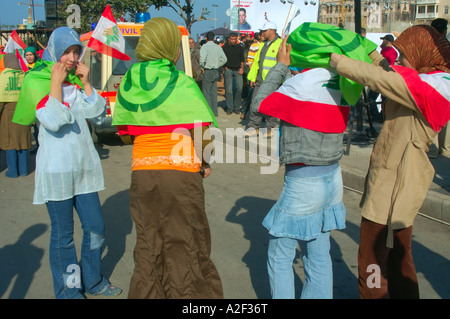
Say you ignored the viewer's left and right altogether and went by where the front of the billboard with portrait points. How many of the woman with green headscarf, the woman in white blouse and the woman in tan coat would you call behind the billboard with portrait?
0

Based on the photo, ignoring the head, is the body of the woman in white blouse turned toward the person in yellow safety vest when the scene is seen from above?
no

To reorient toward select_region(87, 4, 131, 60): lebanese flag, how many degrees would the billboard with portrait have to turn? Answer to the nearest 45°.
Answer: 0° — it already faces it

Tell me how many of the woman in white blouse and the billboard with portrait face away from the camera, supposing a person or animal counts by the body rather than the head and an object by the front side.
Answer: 0

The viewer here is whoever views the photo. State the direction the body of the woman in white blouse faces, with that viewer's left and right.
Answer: facing the viewer and to the right of the viewer

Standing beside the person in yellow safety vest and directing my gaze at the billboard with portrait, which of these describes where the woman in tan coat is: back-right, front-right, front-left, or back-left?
back-right

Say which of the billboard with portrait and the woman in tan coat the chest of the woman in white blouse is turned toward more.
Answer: the woman in tan coat

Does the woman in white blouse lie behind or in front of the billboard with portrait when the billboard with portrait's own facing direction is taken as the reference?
in front

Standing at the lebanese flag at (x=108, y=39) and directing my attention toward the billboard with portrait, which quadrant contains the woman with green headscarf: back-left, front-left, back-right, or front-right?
back-right

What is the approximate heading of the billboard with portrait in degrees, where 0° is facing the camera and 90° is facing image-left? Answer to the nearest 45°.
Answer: approximately 0°

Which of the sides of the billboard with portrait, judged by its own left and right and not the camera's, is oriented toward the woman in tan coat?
front

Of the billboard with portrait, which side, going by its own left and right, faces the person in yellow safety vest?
front
